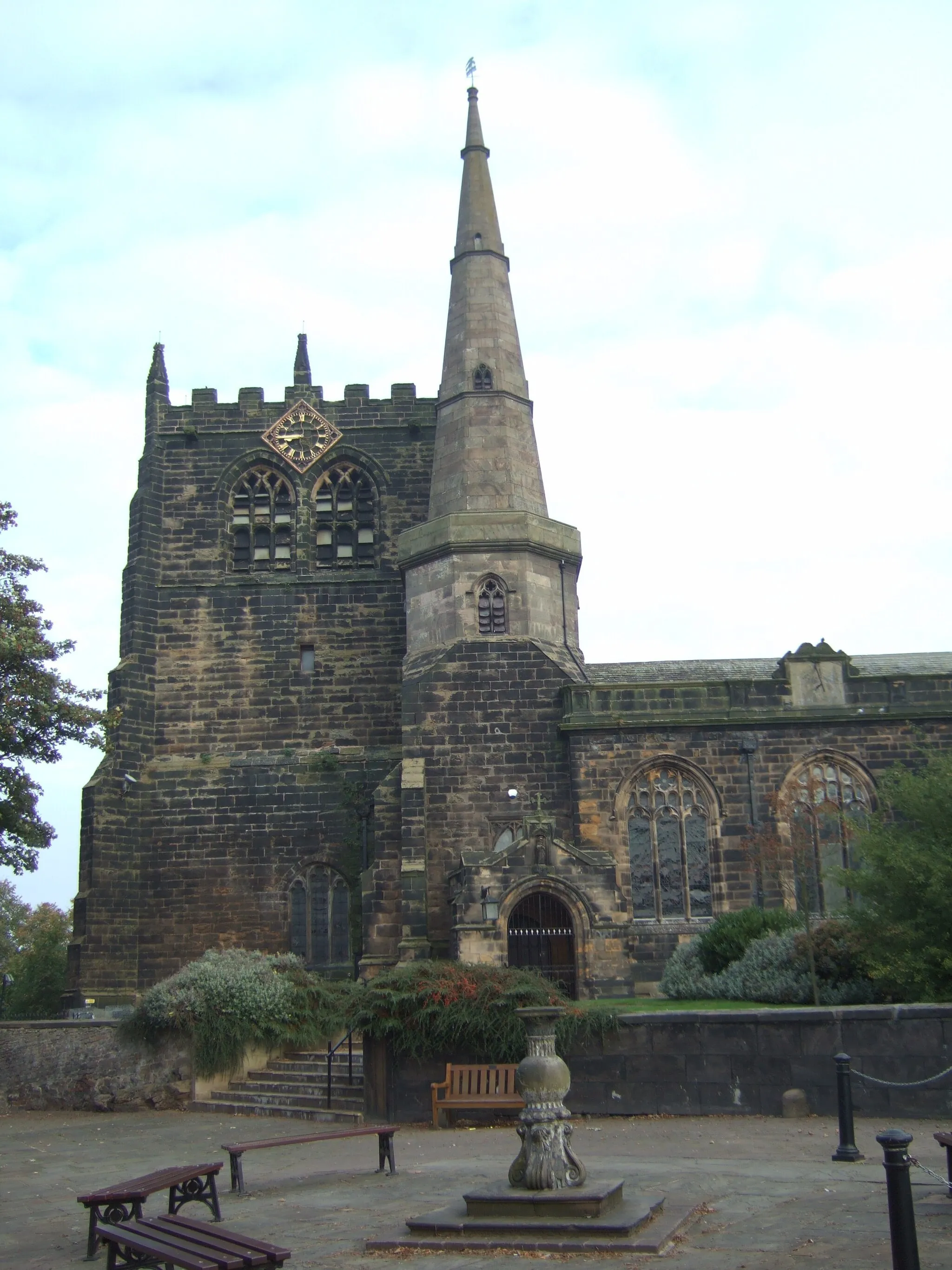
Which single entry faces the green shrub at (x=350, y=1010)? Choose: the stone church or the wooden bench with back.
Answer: the stone church

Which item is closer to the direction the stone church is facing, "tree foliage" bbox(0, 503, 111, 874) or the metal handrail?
the metal handrail

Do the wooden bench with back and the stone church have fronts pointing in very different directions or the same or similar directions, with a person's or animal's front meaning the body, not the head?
same or similar directions

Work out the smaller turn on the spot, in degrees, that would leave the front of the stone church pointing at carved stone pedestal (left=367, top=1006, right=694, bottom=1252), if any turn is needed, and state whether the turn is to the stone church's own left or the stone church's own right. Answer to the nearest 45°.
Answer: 0° — it already faces it

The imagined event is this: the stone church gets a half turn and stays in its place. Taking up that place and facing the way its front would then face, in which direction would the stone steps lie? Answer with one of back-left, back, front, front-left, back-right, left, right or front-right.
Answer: back

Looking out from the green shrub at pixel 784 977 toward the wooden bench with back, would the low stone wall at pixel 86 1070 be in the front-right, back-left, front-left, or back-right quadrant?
front-right

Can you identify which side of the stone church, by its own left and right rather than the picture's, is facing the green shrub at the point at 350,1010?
front

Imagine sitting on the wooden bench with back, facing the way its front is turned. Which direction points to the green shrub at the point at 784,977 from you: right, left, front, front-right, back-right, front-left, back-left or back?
back-left

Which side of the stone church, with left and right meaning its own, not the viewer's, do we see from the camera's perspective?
front

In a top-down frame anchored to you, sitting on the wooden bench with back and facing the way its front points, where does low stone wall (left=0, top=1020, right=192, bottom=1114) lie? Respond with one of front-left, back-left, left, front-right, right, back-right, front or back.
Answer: back-right

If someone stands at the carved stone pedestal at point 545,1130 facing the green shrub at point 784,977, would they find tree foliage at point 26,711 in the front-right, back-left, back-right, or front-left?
front-left

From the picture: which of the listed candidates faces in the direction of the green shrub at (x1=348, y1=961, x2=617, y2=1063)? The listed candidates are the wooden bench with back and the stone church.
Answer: the stone church

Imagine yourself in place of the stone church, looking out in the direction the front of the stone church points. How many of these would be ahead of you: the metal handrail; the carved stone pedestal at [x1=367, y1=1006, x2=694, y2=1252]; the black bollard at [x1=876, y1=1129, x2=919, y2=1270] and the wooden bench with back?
4

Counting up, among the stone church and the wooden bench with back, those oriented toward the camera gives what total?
2

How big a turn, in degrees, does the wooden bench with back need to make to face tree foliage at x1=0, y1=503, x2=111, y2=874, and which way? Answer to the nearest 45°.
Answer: approximately 135° to its right

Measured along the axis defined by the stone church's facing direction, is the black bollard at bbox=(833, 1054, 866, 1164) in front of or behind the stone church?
in front
